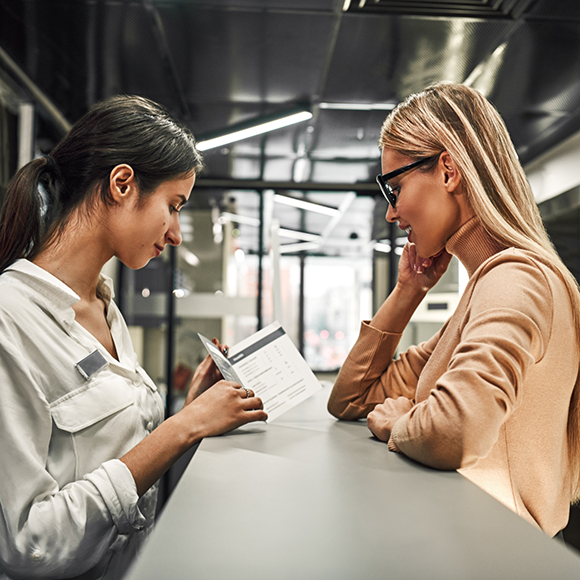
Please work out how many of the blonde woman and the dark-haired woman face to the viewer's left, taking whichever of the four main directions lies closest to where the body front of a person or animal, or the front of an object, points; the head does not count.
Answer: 1

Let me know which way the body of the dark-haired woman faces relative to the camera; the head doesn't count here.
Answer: to the viewer's right

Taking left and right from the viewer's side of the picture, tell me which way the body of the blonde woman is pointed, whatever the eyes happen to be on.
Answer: facing to the left of the viewer

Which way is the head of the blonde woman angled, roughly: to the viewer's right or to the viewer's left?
to the viewer's left

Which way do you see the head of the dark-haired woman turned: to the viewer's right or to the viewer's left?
to the viewer's right

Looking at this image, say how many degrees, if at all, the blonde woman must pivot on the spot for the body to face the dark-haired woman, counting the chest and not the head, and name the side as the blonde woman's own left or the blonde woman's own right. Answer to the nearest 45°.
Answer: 0° — they already face them

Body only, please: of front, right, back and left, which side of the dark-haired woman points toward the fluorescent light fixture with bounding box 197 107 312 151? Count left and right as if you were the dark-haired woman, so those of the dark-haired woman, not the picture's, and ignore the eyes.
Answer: left
